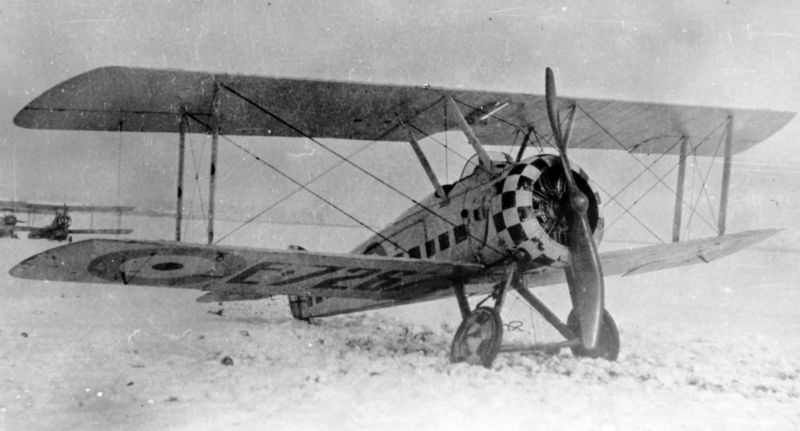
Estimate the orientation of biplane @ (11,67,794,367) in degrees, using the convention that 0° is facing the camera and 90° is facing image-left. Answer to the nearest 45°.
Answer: approximately 315°

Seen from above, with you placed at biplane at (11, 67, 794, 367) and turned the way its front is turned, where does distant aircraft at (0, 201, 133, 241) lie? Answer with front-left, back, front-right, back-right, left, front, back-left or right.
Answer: back

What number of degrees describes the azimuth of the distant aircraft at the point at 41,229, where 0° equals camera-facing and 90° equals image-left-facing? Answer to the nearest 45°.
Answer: approximately 0°
